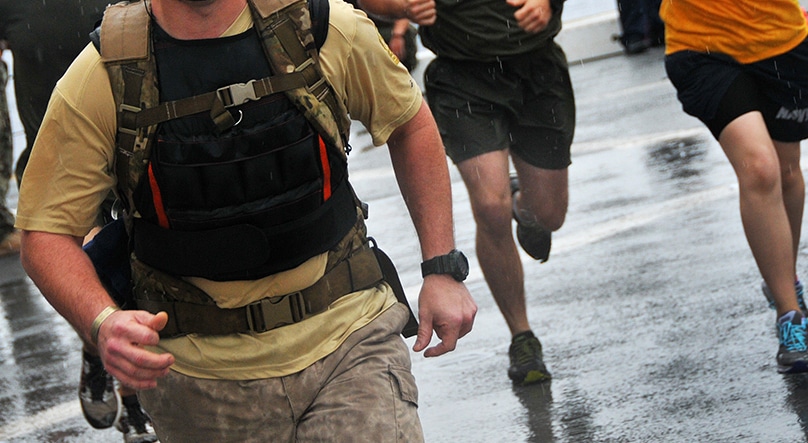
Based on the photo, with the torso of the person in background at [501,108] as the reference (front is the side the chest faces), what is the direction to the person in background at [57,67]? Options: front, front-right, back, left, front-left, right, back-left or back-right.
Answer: right

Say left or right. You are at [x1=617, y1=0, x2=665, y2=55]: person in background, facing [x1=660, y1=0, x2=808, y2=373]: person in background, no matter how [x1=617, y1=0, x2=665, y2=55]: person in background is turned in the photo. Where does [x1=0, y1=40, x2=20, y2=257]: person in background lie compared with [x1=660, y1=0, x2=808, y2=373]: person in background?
right

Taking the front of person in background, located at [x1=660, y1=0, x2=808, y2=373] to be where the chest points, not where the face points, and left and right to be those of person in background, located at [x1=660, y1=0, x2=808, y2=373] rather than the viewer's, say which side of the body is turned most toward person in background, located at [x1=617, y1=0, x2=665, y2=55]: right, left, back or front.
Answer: back

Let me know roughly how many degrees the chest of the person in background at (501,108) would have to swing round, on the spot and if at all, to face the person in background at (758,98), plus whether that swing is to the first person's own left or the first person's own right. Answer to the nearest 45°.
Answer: approximately 90° to the first person's own left

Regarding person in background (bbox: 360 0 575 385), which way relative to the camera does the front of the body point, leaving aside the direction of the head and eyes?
toward the camera

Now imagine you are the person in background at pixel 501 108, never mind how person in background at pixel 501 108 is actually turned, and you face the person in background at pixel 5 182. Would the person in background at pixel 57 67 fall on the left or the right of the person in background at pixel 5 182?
left

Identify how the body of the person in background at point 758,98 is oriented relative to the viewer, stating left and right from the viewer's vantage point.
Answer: facing the viewer

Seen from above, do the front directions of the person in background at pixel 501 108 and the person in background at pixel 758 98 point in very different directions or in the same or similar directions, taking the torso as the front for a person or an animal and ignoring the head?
same or similar directions

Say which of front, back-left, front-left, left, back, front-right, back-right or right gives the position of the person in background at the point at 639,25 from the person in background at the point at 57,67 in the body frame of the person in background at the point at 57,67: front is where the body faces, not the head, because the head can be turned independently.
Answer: left

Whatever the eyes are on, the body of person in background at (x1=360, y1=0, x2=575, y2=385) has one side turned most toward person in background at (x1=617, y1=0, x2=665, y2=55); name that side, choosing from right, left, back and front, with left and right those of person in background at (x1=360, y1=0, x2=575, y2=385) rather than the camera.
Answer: back

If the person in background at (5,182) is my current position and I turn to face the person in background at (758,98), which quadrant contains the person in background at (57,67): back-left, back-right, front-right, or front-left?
front-right

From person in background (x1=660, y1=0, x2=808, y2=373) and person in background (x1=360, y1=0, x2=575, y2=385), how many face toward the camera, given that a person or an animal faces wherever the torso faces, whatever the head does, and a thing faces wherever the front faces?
2
